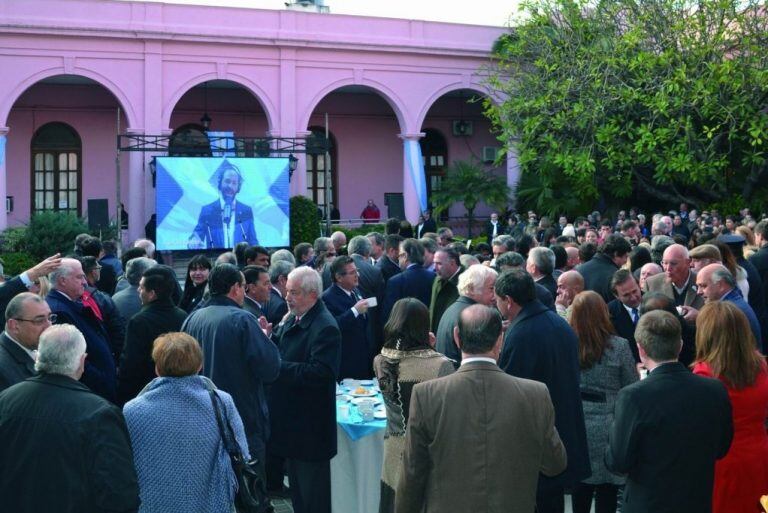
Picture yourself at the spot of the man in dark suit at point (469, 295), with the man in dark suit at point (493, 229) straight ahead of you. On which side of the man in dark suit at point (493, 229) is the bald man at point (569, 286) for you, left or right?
right

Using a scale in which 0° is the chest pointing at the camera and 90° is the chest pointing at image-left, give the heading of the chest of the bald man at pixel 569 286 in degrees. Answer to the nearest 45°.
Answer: approximately 45°

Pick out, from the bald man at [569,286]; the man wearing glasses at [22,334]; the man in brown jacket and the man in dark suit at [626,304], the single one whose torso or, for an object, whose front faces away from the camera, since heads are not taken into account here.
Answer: the man in brown jacket

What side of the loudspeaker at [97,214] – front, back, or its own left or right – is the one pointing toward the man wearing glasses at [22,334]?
front

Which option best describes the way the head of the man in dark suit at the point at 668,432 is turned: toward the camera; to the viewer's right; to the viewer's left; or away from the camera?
away from the camera

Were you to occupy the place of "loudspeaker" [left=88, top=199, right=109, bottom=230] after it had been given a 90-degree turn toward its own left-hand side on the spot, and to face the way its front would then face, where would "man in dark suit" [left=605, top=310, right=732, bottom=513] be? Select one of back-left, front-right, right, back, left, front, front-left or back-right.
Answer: right

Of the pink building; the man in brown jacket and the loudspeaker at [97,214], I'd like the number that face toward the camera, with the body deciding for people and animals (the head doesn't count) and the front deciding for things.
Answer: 2

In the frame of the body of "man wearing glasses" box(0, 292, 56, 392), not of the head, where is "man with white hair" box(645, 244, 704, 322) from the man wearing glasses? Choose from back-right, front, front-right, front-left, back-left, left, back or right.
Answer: front-left

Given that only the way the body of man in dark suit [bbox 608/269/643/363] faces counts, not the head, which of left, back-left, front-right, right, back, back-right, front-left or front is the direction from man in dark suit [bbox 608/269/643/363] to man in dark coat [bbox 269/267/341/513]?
right

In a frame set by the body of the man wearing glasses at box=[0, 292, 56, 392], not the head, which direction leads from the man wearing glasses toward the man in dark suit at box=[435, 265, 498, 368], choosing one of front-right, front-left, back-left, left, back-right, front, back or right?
front-left

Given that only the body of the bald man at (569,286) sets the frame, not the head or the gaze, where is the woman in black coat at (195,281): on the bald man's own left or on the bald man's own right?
on the bald man's own right
